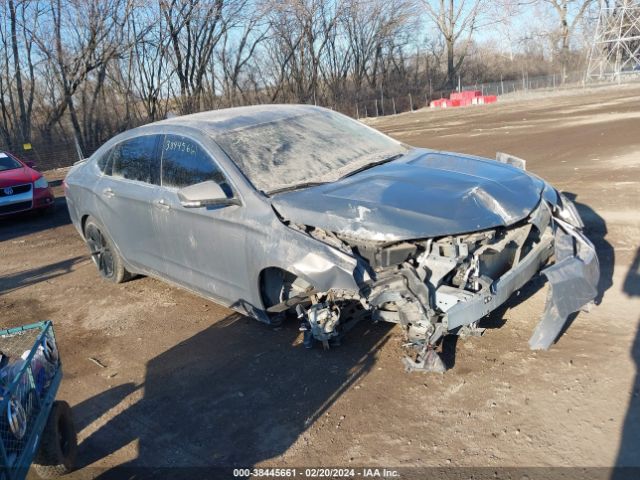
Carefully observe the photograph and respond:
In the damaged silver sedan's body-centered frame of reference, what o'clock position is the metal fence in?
The metal fence is roughly at 8 o'clock from the damaged silver sedan.

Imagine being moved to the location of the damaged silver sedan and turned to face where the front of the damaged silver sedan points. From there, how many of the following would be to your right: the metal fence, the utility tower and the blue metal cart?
1

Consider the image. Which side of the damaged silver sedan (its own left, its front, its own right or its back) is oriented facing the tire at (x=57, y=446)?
right

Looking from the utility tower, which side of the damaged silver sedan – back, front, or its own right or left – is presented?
left

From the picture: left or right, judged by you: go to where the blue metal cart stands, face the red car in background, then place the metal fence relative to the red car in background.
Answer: right

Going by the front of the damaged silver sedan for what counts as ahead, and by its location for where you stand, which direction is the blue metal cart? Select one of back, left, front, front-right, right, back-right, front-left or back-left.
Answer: right

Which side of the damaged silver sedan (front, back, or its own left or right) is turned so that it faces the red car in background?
back

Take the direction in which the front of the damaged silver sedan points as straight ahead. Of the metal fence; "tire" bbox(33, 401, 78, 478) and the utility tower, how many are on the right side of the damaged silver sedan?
1
